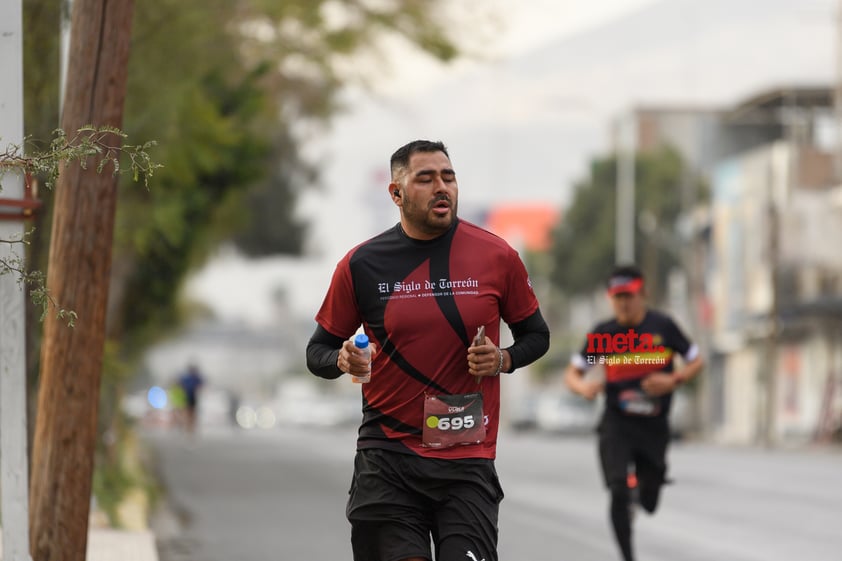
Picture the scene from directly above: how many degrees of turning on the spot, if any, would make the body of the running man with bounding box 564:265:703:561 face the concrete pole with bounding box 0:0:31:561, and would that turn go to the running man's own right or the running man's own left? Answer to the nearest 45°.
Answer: approximately 45° to the running man's own right

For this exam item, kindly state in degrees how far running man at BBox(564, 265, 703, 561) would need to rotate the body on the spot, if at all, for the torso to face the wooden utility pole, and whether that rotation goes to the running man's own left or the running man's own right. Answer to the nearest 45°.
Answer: approximately 45° to the running man's own right

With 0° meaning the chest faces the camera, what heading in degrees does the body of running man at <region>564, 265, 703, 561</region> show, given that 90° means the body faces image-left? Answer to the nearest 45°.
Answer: approximately 0°
